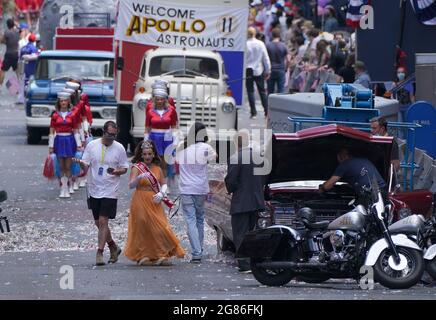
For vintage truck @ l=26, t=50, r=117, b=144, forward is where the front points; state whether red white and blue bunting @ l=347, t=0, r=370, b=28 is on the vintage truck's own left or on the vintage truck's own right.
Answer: on the vintage truck's own left

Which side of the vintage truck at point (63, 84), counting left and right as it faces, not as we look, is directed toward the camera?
front

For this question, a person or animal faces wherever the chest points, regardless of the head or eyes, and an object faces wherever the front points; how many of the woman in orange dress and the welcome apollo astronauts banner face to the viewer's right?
0

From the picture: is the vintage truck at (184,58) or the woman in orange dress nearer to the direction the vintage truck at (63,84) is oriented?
the woman in orange dress

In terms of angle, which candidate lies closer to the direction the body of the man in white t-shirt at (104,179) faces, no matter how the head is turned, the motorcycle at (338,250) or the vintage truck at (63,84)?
the motorcycle

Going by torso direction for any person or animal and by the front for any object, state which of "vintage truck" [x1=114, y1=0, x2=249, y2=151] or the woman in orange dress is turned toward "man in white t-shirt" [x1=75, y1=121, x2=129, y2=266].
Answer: the vintage truck

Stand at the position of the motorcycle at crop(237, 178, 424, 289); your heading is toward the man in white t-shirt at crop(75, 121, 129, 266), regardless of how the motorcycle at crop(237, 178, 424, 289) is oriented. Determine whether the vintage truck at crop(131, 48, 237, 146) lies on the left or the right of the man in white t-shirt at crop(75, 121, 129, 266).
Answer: right

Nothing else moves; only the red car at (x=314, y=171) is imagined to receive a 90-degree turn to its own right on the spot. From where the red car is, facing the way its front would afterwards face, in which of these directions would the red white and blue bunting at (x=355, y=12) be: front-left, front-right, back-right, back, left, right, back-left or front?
right

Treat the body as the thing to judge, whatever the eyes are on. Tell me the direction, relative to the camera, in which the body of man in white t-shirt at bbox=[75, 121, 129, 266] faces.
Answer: toward the camera

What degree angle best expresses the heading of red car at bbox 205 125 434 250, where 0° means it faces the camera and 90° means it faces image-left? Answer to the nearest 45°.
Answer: approximately 0°

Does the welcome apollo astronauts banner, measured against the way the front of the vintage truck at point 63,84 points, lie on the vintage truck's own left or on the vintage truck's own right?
on the vintage truck's own left

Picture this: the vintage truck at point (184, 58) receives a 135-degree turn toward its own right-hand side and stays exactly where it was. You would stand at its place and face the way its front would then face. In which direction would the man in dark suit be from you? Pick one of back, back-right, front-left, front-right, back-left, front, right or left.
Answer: back-left

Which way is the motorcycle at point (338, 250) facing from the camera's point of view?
to the viewer's right

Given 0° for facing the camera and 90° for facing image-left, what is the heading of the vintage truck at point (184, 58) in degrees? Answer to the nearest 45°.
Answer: approximately 0°
